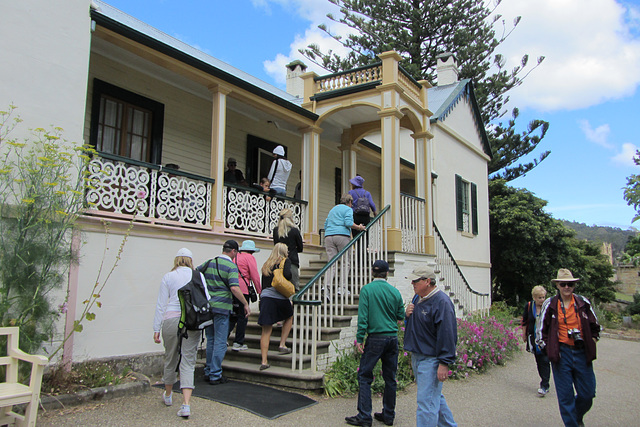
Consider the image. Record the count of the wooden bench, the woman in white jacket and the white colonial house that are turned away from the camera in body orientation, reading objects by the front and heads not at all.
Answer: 1

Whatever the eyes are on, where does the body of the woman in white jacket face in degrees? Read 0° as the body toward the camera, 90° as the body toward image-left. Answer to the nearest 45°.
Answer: approximately 180°

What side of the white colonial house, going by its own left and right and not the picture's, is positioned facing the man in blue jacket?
front

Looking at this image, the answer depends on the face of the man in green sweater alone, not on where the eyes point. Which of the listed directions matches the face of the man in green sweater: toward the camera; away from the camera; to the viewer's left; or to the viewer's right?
away from the camera

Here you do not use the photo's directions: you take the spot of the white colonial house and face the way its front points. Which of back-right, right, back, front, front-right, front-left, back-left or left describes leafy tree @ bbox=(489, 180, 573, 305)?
left

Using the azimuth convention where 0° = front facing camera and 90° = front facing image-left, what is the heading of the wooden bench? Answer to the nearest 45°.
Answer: approximately 315°

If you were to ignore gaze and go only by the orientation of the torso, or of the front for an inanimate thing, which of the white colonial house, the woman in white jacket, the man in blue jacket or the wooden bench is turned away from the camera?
the woman in white jacket

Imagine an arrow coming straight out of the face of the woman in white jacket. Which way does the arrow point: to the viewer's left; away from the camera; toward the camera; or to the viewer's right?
away from the camera

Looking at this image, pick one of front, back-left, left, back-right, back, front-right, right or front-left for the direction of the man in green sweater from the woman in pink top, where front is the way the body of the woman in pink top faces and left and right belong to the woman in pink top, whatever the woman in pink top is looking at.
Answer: right

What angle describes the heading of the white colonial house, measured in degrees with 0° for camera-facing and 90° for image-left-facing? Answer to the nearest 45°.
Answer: approximately 315°

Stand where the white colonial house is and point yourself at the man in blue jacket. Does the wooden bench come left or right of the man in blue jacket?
right

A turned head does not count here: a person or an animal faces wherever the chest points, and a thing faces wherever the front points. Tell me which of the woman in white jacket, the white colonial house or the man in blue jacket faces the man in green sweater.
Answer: the white colonial house

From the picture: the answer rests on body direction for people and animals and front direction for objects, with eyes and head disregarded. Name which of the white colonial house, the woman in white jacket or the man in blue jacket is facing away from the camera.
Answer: the woman in white jacket

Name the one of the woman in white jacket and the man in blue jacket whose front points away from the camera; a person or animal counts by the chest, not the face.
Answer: the woman in white jacket

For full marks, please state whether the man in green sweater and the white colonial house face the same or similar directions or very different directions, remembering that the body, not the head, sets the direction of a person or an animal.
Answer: very different directions
